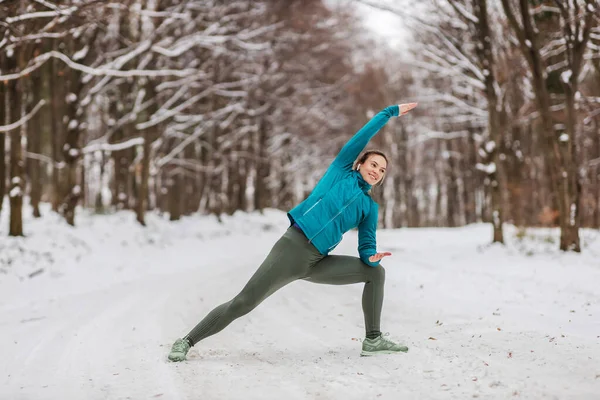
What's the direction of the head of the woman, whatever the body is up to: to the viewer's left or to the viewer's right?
to the viewer's right

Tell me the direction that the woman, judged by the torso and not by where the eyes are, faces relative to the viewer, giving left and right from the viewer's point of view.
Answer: facing the viewer and to the right of the viewer
